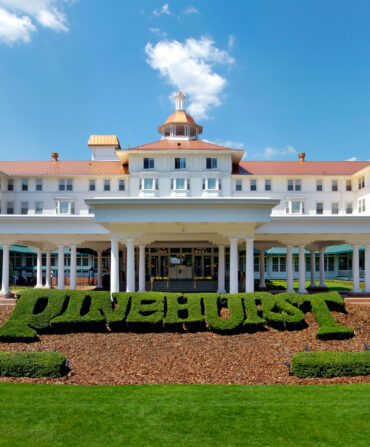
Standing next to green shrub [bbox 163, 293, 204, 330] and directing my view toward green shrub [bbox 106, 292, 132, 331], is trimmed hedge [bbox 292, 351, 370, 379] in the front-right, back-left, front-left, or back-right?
back-left

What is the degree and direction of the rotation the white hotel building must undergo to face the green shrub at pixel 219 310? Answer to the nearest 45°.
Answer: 0° — it already faces it

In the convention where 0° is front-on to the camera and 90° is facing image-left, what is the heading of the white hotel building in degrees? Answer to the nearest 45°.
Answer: approximately 0°

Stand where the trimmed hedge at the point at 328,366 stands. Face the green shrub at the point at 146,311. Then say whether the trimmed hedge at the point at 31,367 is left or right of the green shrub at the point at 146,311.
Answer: left

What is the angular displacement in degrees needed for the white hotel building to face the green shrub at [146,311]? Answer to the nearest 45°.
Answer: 0° — it already faces it

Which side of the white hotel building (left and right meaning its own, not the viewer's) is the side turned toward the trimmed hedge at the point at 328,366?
front

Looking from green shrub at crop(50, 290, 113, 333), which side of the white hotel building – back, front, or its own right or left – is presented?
front
